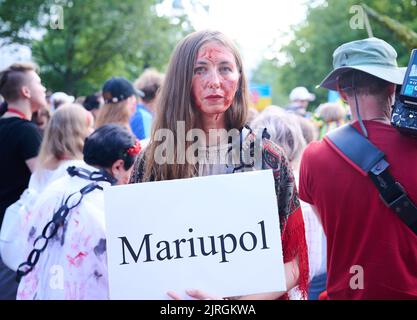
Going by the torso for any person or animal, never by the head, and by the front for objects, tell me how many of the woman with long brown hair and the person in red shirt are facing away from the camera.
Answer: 1

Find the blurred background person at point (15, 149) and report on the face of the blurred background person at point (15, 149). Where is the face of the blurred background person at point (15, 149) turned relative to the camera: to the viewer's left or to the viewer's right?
to the viewer's right

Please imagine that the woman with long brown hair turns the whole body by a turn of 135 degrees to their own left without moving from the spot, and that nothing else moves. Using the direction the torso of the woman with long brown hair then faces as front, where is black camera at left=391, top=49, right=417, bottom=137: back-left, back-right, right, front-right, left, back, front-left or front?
front-right

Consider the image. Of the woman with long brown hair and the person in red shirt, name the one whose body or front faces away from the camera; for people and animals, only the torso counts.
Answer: the person in red shirt

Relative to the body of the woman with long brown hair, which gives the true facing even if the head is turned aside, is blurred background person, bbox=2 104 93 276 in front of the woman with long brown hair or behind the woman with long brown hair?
behind

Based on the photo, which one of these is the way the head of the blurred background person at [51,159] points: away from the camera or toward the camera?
away from the camera

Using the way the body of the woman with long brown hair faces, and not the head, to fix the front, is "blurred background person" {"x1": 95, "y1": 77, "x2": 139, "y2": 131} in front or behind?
behind

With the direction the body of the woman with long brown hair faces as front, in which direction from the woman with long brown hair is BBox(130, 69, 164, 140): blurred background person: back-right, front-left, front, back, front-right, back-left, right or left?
back

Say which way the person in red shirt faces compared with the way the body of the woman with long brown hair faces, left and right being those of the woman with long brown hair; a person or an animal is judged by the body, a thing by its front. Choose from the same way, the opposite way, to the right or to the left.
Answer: the opposite way

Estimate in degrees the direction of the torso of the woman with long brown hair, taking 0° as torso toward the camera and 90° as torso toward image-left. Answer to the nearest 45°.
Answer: approximately 0°

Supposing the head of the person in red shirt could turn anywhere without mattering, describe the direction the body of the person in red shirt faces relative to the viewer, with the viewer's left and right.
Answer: facing away from the viewer
